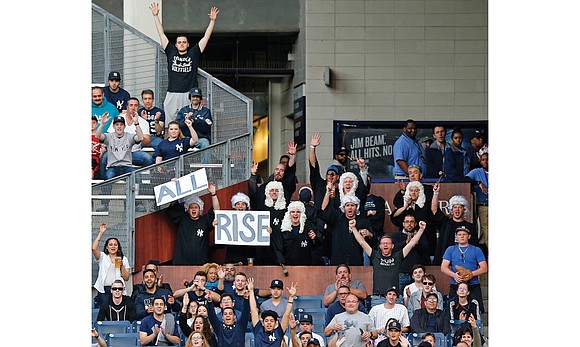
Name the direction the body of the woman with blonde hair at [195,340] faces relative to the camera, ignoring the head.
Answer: toward the camera

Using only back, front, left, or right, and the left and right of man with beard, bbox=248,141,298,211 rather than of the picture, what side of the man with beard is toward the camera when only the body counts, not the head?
front

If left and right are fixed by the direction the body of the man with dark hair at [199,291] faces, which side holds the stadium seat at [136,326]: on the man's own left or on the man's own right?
on the man's own right

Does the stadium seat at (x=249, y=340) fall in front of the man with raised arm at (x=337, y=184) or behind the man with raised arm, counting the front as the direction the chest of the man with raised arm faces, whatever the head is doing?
in front

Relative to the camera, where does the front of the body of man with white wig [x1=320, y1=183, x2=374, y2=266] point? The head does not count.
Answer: toward the camera

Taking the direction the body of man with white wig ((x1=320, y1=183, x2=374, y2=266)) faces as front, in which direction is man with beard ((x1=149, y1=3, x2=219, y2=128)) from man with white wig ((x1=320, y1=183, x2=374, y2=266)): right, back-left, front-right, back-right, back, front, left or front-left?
back-right

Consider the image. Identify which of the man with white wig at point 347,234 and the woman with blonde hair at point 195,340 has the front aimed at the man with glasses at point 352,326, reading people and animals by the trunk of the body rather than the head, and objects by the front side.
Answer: the man with white wig at point 347,234
